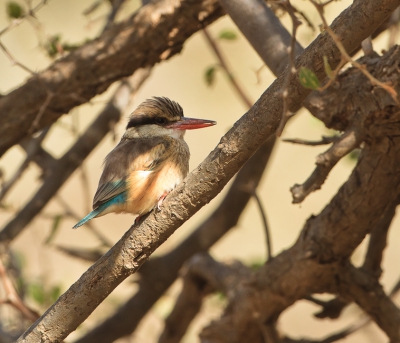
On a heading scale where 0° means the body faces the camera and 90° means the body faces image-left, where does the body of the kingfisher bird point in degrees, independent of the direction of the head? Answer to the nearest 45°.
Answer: approximately 270°

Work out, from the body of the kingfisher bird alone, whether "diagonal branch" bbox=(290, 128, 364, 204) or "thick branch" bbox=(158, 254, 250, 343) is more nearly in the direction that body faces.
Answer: the diagonal branch
